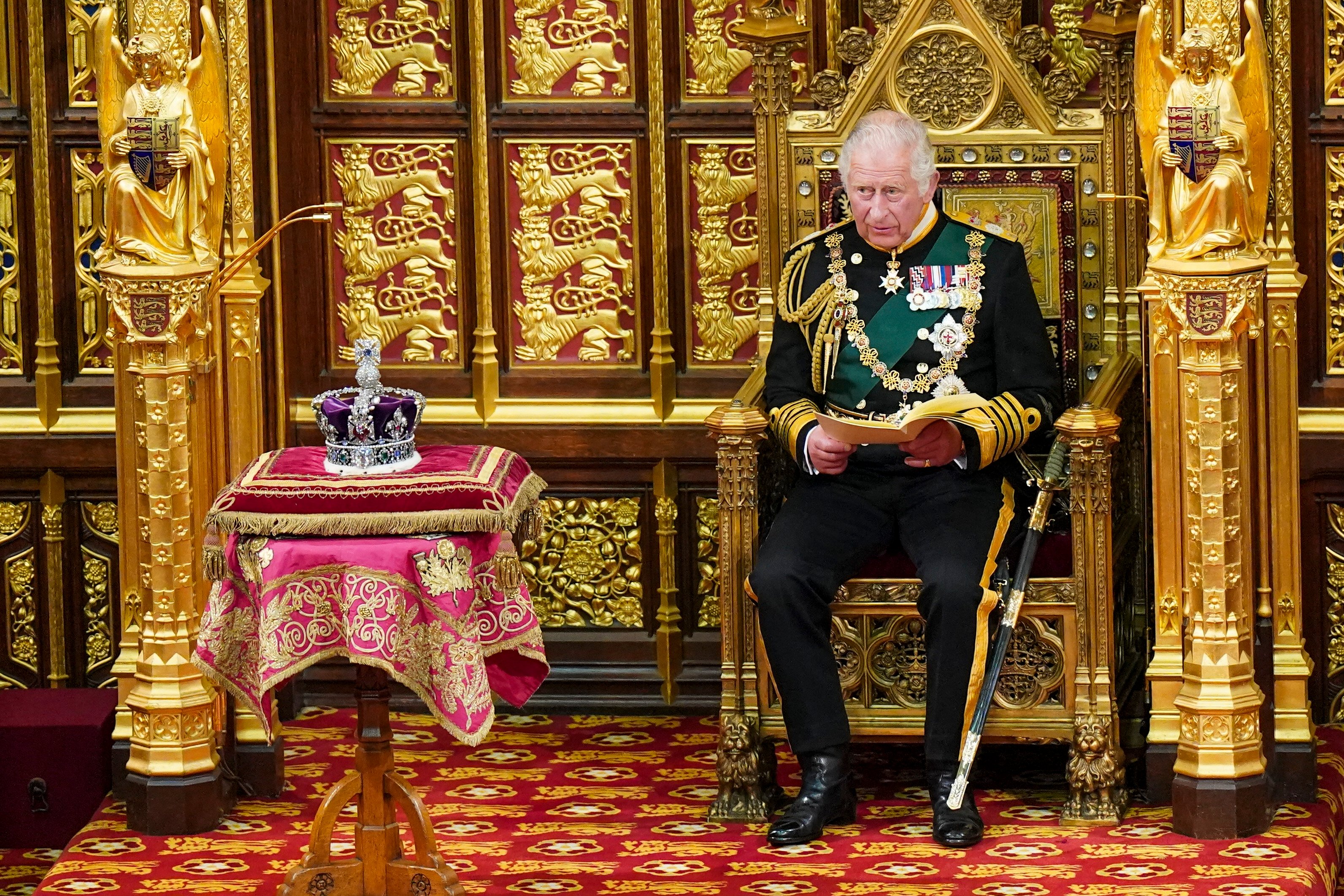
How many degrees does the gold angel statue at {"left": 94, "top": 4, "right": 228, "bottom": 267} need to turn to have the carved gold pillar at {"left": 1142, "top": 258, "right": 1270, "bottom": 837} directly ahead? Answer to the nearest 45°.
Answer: approximately 90° to its left

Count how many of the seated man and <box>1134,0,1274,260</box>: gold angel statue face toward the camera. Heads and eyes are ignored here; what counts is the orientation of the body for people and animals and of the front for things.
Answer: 2

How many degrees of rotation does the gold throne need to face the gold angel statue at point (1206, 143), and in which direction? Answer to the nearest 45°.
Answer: approximately 45° to its left

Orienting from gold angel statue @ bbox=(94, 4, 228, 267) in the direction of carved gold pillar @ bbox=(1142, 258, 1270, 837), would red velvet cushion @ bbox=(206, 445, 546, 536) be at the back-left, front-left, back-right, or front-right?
front-right

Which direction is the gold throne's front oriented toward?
toward the camera

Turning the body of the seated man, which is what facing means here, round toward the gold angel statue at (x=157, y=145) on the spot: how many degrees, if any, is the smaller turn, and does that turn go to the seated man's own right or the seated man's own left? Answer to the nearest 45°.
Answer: approximately 90° to the seated man's own right

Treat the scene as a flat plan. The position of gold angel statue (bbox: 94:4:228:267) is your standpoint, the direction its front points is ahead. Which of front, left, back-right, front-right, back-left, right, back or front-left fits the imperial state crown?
front-left

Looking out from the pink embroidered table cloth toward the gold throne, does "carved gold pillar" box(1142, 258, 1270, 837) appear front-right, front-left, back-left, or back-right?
front-right

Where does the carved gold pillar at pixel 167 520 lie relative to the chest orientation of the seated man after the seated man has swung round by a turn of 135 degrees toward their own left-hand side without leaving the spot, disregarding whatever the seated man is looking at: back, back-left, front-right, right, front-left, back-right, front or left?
back-left

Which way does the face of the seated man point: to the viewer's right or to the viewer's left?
to the viewer's left

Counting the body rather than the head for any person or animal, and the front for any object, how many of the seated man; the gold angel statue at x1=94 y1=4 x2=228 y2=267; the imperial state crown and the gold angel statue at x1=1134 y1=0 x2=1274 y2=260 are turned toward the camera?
4

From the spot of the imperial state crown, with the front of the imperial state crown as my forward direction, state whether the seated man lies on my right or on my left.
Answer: on my left

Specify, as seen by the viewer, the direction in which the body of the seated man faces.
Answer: toward the camera

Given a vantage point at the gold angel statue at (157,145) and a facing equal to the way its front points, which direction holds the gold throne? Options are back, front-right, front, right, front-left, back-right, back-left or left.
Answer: left

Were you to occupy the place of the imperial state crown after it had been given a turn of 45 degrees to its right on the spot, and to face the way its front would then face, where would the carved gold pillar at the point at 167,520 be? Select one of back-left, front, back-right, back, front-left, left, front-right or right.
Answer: right
